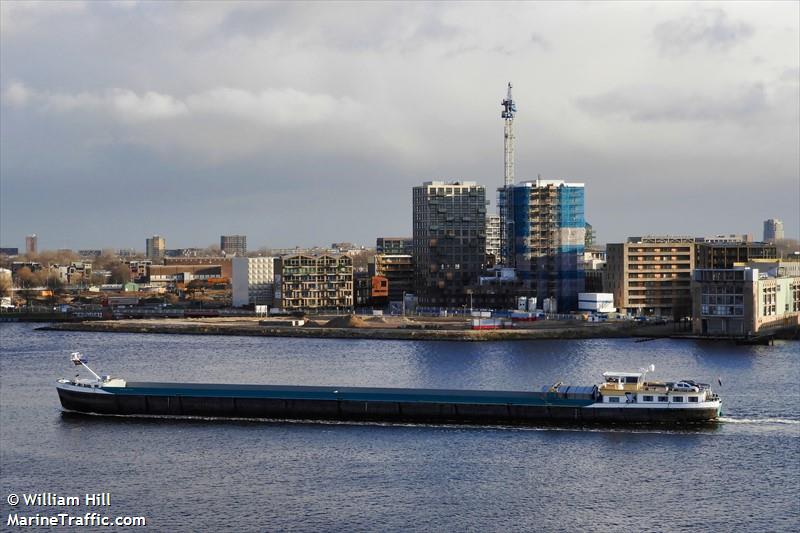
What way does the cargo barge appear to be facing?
to the viewer's left
